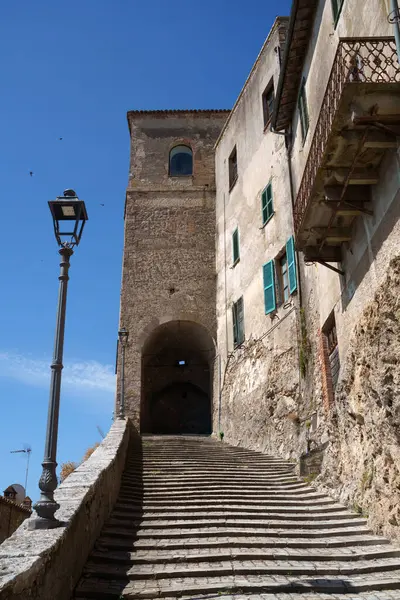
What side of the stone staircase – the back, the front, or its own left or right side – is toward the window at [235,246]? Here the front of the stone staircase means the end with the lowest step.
back

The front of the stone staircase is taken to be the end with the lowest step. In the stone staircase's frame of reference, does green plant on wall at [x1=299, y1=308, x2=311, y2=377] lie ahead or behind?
behind

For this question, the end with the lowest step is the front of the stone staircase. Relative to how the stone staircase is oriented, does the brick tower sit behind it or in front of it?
behind

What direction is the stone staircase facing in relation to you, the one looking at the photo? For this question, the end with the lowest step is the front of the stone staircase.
facing the viewer

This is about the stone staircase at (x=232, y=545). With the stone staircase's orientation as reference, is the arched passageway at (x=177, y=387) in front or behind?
behind

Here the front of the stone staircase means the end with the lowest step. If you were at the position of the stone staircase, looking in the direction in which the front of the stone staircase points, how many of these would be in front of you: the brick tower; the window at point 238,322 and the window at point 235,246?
0
